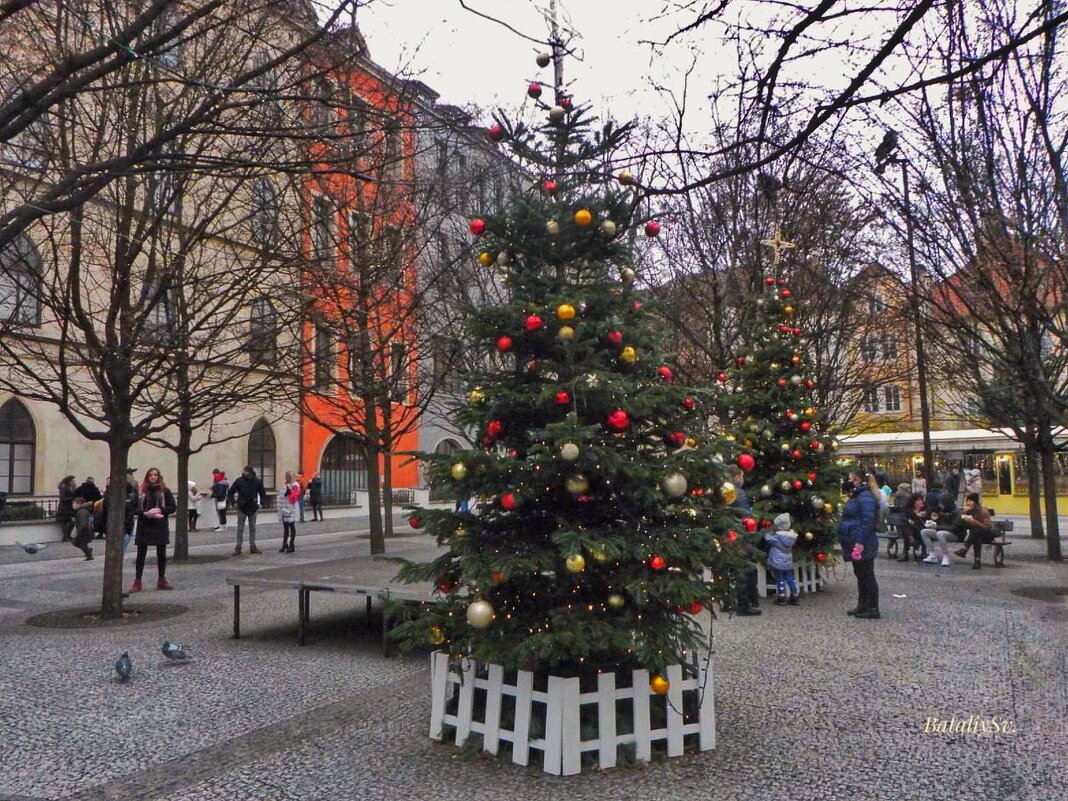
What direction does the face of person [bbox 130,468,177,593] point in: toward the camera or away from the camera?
toward the camera

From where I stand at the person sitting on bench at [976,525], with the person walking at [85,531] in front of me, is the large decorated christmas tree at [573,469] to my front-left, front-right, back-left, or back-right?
front-left

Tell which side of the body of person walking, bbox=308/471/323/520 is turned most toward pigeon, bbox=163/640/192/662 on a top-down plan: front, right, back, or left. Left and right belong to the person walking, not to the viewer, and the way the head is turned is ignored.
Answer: front

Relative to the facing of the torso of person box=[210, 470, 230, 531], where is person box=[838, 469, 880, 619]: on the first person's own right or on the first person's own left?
on the first person's own left

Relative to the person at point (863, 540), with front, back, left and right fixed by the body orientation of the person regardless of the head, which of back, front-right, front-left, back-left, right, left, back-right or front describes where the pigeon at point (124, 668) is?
front-left

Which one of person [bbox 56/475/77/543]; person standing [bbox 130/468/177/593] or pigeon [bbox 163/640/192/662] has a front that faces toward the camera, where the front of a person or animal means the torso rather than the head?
person standing [bbox 130/468/177/593]

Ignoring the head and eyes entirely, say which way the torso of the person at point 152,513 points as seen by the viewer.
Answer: toward the camera

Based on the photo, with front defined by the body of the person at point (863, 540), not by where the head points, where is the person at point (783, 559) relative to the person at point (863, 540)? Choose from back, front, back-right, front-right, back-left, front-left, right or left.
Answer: front-right

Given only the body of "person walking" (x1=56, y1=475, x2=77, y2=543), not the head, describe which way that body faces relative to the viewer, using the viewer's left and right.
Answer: facing to the right of the viewer

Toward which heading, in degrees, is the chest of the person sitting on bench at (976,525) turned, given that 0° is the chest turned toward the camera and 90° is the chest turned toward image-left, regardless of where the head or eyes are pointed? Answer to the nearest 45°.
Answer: approximately 45°

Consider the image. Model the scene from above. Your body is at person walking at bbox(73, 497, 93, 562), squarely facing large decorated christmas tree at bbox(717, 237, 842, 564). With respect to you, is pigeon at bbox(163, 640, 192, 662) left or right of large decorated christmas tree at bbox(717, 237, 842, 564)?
right

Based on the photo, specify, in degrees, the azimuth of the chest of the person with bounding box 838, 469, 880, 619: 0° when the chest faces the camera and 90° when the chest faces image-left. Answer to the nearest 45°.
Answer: approximately 90°
